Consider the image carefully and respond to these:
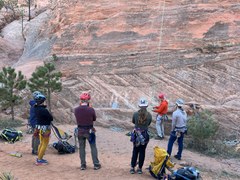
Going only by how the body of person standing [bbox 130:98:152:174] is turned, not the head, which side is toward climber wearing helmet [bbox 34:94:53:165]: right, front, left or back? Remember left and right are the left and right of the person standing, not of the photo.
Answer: left

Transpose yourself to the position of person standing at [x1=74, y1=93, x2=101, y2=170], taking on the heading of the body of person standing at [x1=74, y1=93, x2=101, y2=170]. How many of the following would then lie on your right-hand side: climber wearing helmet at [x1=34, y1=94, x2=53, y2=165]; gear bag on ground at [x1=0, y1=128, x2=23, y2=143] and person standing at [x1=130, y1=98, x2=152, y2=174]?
1

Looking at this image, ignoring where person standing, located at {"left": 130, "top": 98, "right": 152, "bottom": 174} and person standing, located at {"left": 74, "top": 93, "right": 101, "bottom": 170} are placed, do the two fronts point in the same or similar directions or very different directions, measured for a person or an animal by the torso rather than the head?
same or similar directions

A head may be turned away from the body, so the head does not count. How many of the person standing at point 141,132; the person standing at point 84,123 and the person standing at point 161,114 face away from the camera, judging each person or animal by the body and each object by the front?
2

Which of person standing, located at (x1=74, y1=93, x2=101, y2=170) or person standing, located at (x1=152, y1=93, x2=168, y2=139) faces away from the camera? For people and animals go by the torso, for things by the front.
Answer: person standing, located at (x1=74, y1=93, x2=101, y2=170)

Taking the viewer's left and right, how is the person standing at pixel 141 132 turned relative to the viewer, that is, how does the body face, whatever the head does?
facing away from the viewer

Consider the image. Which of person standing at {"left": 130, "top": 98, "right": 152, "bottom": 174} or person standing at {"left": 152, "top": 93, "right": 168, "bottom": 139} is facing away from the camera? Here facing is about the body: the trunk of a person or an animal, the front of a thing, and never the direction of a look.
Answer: person standing at {"left": 130, "top": 98, "right": 152, "bottom": 174}

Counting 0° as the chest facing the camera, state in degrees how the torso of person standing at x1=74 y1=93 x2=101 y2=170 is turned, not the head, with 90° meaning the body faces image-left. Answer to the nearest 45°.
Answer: approximately 180°

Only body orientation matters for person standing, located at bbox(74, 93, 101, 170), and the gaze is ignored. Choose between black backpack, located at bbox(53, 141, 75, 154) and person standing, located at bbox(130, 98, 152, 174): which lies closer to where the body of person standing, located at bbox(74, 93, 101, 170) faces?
the black backpack
